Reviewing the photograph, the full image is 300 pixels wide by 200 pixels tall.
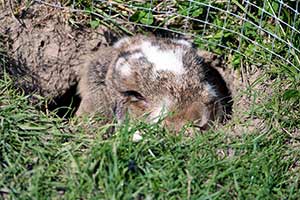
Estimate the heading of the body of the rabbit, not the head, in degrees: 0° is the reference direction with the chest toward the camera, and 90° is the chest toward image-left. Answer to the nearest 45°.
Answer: approximately 315°
